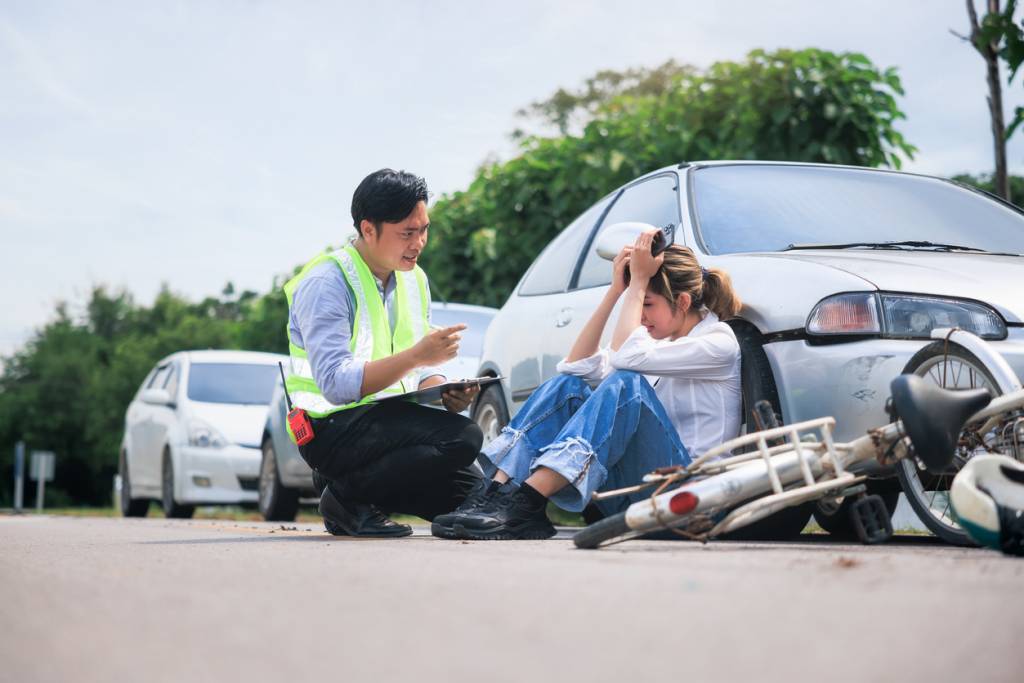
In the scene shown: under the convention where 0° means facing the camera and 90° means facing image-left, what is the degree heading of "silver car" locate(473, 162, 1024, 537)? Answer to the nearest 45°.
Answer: approximately 315°

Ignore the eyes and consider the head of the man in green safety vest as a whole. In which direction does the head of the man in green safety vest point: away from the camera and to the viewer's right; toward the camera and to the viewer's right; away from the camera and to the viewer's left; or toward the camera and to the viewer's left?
toward the camera and to the viewer's right

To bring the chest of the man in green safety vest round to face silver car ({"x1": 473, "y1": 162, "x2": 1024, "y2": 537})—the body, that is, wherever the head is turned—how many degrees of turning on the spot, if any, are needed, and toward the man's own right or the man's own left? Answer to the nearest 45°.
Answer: approximately 45° to the man's own left

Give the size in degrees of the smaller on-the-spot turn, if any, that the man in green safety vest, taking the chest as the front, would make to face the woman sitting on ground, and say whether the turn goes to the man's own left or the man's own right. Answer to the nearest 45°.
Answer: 0° — they already face them

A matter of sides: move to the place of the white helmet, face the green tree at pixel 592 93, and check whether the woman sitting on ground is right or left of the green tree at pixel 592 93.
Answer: left

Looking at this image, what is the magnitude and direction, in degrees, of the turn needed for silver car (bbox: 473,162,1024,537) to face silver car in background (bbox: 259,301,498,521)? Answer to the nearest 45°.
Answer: approximately 180°

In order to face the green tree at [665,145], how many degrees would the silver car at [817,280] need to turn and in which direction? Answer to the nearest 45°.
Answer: approximately 135° to its left

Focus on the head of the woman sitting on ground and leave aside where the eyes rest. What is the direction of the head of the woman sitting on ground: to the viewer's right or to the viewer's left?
to the viewer's left

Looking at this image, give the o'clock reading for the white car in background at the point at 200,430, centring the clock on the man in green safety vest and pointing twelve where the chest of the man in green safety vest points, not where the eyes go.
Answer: The white car in background is roughly at 7 o'clock from the man in green safety vest.

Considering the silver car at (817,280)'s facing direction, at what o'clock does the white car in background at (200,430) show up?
The white car in background is roughly at 6 o'clock from the silver car.
